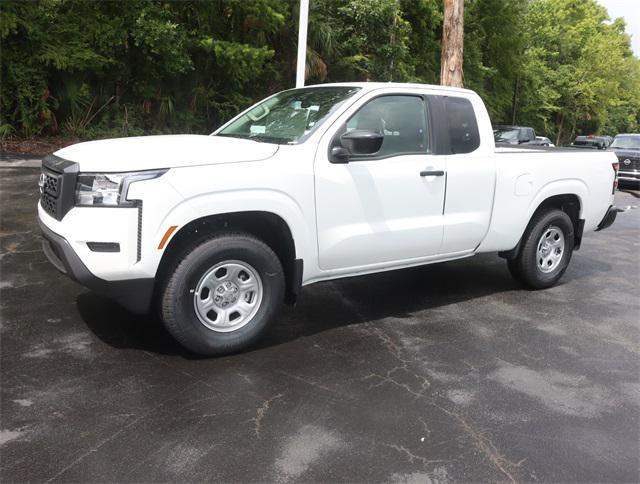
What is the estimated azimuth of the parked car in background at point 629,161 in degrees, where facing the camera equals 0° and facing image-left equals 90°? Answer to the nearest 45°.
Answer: approximately 0°

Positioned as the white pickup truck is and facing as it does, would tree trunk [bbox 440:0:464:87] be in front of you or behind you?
behind

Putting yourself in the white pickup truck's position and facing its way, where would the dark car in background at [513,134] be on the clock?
The dark car in background is roughly at 5 o'clock from the white pickup truck.

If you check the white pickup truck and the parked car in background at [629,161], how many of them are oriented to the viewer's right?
0

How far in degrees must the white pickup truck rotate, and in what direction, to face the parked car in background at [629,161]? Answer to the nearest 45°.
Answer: approximately 180°

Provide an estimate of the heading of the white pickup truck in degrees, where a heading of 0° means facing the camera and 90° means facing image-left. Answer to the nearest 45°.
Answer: approximately 45°

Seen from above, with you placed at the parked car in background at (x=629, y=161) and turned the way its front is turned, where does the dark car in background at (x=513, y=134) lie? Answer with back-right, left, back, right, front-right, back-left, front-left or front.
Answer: right

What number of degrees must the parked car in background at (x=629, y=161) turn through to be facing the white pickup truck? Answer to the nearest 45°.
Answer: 0° — it already faces it

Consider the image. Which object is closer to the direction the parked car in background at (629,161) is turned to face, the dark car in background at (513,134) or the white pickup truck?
the white pickup truck
